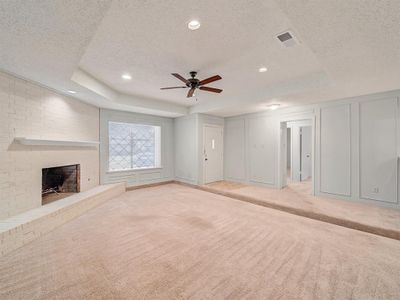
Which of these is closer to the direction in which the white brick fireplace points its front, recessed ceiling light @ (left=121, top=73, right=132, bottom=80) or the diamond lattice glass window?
the recessed ceiling light

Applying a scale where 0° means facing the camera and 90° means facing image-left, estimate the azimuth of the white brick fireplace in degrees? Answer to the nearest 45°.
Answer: approximately 315°

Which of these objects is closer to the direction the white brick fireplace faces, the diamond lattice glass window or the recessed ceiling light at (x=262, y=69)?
the recessed ceiling light

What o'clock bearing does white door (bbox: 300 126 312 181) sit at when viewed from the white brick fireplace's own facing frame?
The white door is roughly at 11 o'clock from the white brick fireplace.

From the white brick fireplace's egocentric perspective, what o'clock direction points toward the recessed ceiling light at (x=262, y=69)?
The recessed ceiling light is roughly at 12 o'clock from the white brick fireplace.

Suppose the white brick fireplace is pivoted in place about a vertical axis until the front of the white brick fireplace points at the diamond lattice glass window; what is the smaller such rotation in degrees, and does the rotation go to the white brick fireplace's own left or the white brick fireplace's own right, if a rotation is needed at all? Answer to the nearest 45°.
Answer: approximately 90° to the white brick fireplace's own left
